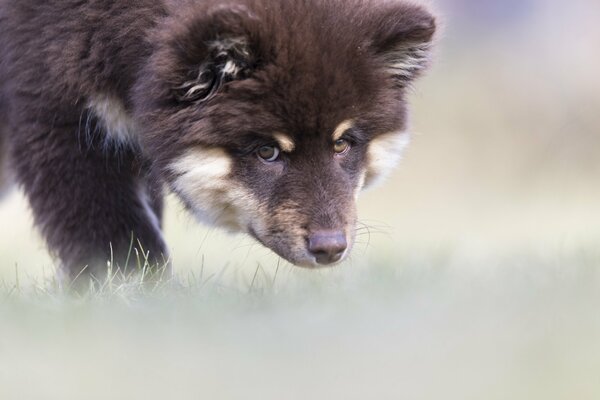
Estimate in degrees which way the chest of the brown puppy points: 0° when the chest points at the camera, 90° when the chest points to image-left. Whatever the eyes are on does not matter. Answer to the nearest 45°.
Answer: approximately 315°
